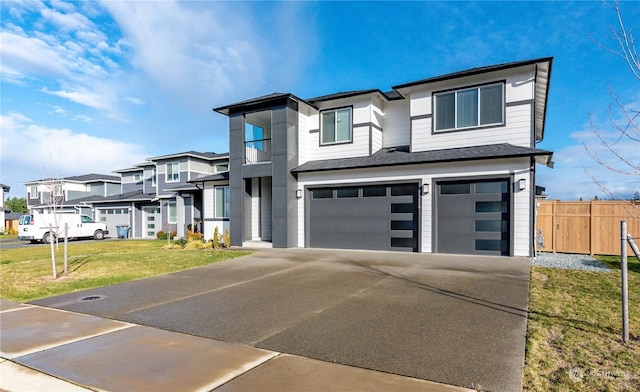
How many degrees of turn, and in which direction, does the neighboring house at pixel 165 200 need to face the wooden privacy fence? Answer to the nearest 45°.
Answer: approximately 90° to its left

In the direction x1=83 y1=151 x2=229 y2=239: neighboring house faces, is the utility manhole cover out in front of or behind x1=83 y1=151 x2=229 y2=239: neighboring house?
in front

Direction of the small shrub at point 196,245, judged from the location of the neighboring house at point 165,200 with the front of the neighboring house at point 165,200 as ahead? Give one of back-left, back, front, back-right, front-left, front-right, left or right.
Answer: front-left

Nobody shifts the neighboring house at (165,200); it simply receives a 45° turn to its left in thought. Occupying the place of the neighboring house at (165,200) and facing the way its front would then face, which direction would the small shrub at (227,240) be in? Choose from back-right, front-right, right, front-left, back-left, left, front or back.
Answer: front

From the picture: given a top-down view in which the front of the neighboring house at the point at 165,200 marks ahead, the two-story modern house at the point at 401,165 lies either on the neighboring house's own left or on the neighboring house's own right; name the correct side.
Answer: on the neighboring house's own left

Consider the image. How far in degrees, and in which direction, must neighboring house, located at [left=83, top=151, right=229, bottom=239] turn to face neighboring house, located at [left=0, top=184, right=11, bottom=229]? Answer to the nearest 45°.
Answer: approximately 90° to its right

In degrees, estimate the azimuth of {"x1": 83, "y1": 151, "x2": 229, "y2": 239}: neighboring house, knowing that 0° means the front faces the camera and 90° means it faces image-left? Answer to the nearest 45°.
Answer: approximately 45°
